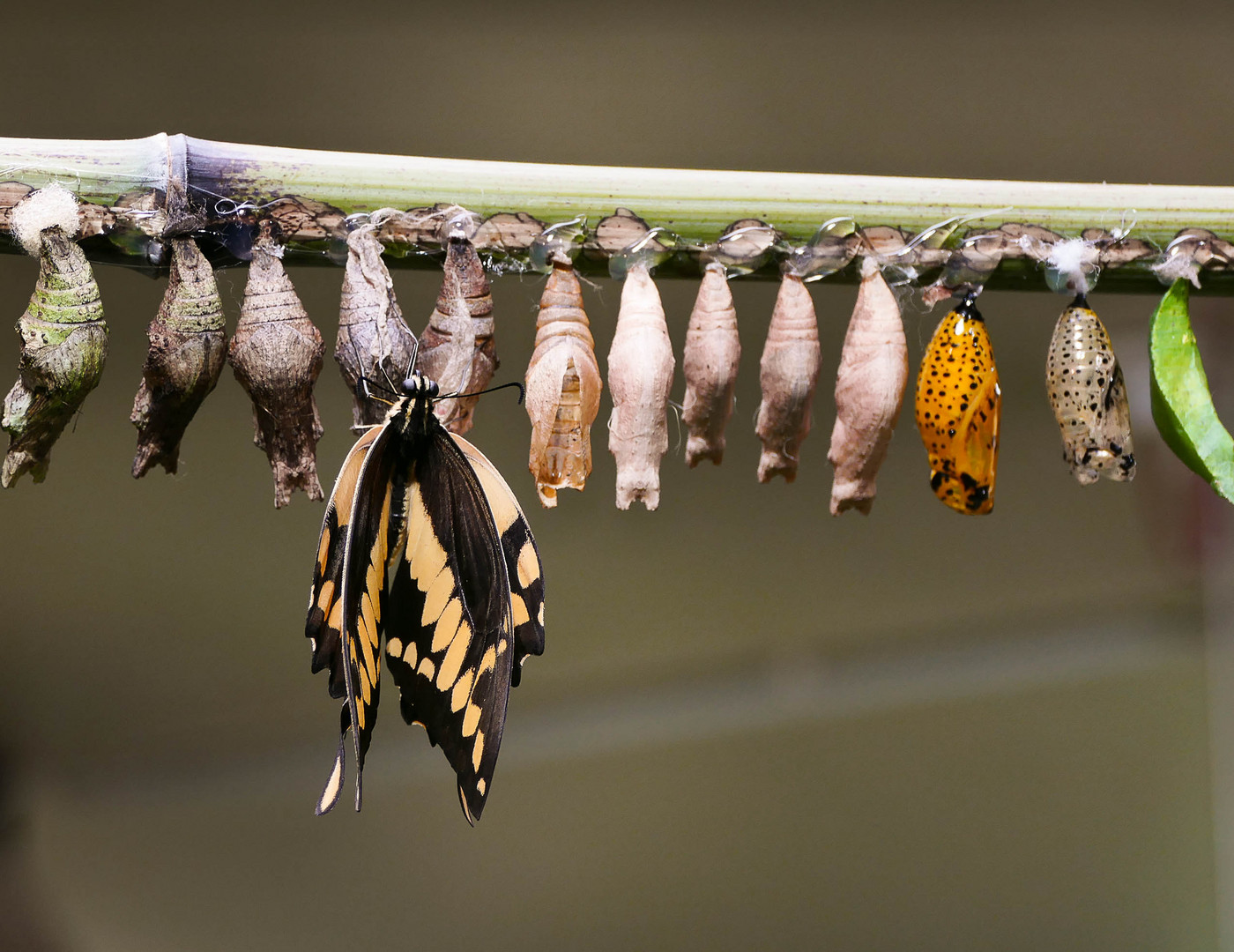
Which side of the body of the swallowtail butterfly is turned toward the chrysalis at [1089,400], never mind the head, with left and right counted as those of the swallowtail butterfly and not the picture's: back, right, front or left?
right

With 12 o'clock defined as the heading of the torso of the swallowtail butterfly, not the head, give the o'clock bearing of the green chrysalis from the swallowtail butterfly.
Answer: The green chrysalis is roughly at 3 o'clock from the swallowtail butterfly.

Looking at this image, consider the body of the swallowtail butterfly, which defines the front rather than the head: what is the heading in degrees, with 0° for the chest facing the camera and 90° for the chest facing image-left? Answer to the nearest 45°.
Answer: approximately 180°
